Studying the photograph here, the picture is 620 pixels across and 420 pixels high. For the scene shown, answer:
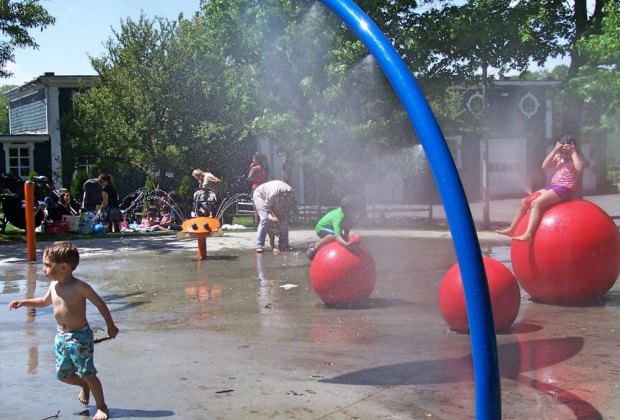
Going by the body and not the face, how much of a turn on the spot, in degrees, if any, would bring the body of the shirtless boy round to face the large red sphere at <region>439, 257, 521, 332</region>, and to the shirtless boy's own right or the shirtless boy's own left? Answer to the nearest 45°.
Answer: approximately 135° to the shirtless boy's own left

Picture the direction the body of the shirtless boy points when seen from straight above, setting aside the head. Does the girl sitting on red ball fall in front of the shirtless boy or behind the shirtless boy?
behind

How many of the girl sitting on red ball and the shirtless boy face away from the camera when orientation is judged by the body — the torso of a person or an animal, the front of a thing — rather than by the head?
0

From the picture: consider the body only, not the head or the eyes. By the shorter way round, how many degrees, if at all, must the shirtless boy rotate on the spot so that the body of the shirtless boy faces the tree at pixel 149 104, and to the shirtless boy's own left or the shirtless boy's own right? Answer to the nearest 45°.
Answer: approximately 135° to the shirtless boy's own right

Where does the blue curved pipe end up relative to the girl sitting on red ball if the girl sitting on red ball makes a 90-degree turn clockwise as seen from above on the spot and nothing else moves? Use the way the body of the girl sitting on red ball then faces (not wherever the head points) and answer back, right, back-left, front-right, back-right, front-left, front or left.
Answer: back-left

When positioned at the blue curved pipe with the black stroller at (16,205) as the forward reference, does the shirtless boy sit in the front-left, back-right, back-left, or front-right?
front-left

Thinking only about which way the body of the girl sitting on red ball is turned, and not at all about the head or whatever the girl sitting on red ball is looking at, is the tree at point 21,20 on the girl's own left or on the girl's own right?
on the girl's own right

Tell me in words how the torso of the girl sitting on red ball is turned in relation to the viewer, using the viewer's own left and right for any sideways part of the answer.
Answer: facing the viewer and to the left of the viewer

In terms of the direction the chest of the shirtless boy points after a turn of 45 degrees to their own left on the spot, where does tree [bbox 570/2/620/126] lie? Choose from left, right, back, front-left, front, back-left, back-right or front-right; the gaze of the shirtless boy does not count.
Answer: back-left

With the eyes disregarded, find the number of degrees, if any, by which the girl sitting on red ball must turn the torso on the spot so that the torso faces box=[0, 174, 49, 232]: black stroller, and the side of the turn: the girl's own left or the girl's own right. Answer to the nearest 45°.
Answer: approximately 90° to the girl's own right

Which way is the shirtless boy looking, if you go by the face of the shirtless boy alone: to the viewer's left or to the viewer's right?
to the viewer's left

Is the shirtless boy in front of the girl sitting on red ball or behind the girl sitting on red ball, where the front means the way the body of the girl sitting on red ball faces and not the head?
in front

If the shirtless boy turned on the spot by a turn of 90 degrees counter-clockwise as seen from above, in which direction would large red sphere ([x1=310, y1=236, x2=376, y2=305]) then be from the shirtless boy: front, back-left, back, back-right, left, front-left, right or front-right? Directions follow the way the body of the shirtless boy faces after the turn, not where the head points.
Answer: left

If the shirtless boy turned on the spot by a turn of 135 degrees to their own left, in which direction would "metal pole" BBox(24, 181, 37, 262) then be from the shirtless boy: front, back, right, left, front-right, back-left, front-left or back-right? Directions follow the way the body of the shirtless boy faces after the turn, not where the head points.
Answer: left
